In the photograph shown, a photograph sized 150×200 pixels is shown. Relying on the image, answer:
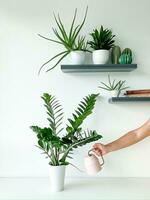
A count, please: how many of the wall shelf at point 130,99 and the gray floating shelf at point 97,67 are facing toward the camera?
2

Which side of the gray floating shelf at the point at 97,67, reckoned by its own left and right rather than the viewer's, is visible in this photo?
front

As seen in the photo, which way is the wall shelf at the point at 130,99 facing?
toward the camera
